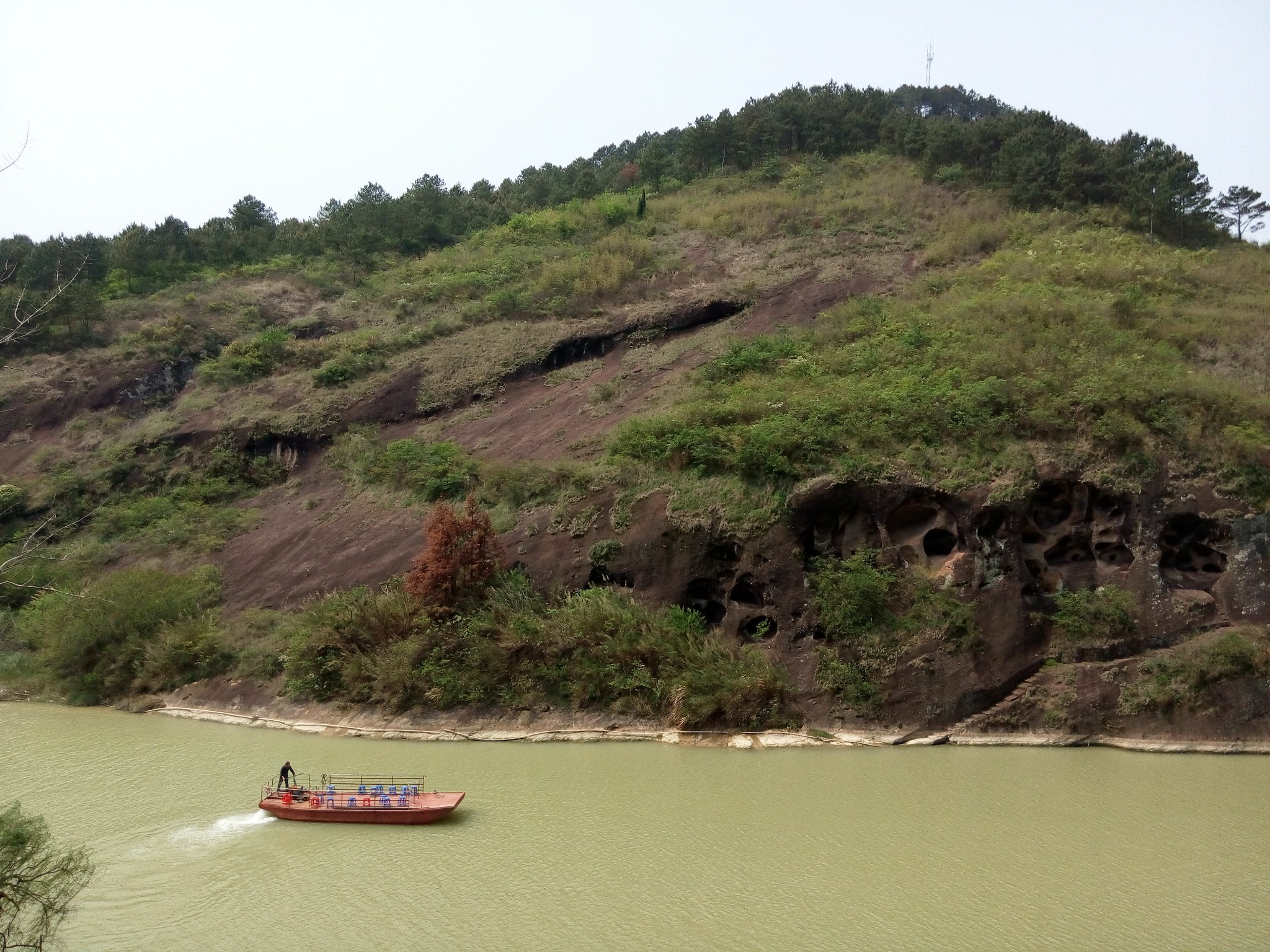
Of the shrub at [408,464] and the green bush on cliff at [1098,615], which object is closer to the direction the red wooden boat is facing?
the green bush on cliff

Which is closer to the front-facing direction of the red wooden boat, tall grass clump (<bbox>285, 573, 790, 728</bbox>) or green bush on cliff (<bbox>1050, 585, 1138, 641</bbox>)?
the green bush on cliff

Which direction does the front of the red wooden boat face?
to the viewer's right

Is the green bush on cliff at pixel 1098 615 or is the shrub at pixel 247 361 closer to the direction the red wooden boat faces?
the green bush on cliff

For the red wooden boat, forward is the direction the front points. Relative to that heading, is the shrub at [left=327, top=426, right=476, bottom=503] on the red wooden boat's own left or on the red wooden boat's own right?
on the red wooden boat's own left

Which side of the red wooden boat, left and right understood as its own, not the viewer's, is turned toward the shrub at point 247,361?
left
